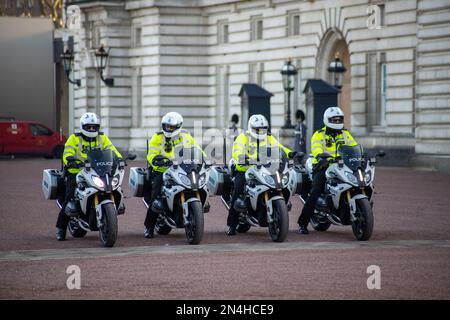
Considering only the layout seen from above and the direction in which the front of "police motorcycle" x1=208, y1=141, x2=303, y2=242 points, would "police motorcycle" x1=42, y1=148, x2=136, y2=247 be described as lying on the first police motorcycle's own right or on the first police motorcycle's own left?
on the first police motorcycle's own right

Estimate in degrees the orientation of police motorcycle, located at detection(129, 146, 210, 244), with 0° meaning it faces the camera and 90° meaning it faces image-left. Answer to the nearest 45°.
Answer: approximately 315°

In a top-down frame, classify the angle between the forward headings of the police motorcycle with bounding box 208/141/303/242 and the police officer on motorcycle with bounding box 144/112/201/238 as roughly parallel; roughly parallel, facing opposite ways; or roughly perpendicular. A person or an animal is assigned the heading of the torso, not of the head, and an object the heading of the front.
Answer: roughly parallel

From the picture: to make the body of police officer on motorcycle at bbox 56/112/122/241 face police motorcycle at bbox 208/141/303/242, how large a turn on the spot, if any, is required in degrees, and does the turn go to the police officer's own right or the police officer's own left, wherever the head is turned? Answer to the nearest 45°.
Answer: approximately 45° to the police officer's own left

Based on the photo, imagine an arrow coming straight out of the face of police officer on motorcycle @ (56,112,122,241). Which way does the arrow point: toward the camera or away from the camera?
toward the camera

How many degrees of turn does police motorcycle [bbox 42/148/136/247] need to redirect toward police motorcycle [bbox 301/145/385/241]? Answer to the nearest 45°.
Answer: approximately 45° to its left

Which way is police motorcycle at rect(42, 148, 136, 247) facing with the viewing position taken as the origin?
facing the viewer and to the right of the viewer

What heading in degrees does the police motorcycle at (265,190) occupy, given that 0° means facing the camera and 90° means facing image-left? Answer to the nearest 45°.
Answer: approximately 315°

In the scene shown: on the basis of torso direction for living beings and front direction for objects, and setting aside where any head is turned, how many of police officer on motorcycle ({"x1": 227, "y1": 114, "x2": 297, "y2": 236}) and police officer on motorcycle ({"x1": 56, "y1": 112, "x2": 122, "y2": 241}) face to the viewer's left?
0

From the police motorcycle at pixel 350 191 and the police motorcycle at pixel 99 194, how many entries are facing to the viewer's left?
0

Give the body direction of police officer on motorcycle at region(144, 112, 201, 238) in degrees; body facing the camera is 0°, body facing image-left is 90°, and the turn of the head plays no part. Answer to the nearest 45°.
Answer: approximately 315°

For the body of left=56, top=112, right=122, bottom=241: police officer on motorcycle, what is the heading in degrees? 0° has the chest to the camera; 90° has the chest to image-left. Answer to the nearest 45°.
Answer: approximately 315°

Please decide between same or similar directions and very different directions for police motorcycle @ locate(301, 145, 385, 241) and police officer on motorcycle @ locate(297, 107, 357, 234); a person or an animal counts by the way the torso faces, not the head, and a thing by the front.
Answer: same or similar directions
